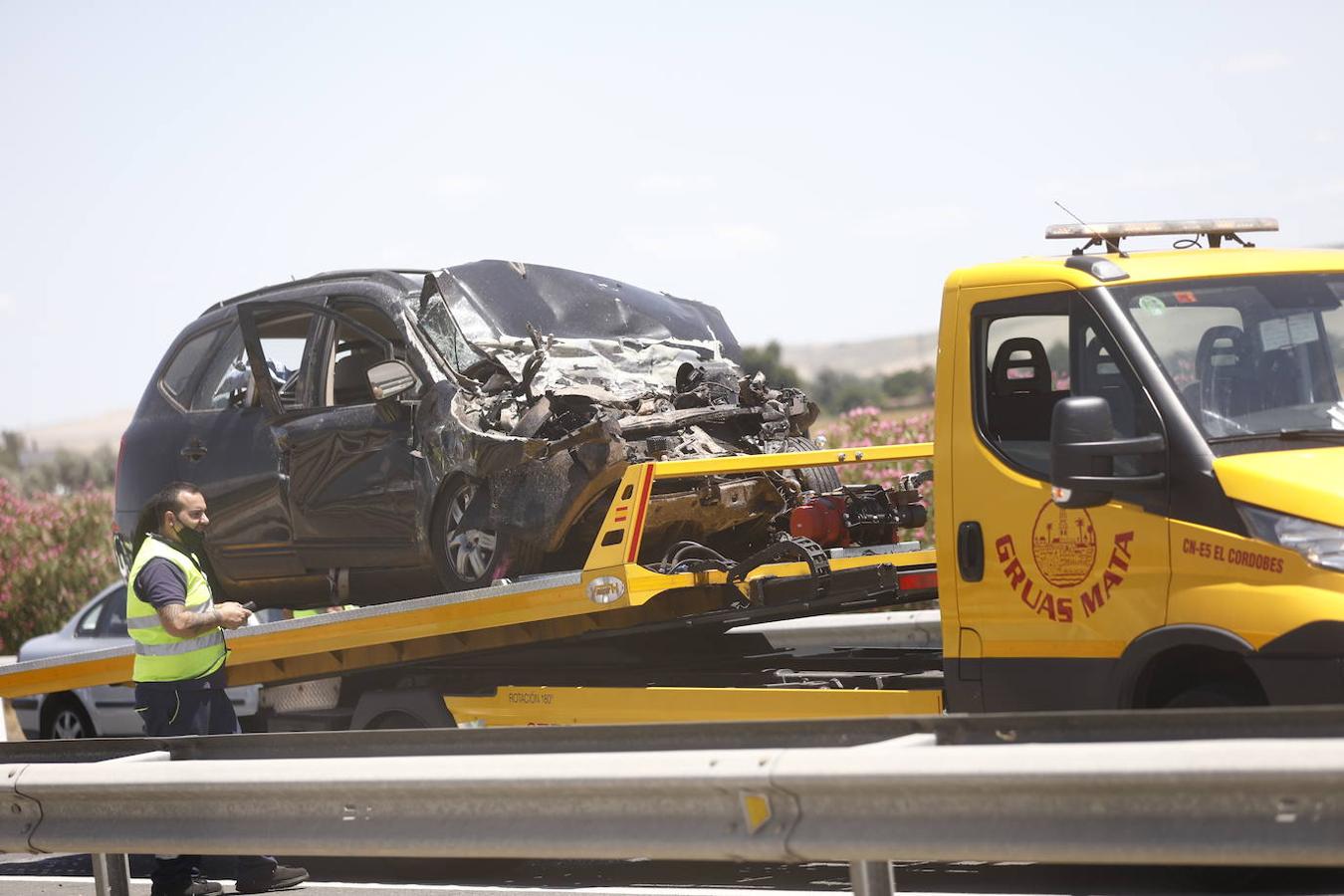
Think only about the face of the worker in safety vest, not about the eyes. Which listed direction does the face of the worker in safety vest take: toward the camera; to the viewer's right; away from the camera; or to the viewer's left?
to the viewer's right

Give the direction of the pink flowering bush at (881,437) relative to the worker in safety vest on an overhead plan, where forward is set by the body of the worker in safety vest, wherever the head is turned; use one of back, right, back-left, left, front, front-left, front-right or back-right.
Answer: front-left

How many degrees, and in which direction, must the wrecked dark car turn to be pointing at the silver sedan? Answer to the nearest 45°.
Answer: approximately 180°

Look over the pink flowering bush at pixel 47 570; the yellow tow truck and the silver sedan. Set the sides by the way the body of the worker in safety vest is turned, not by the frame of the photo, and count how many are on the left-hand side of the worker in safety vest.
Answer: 2

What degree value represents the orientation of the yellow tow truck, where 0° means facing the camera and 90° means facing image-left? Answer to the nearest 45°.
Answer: approximately 315°

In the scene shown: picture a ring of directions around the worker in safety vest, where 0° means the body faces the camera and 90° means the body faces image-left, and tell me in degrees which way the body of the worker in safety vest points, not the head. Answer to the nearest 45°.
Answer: approximately 270°

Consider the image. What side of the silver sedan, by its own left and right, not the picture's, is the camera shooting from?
right
